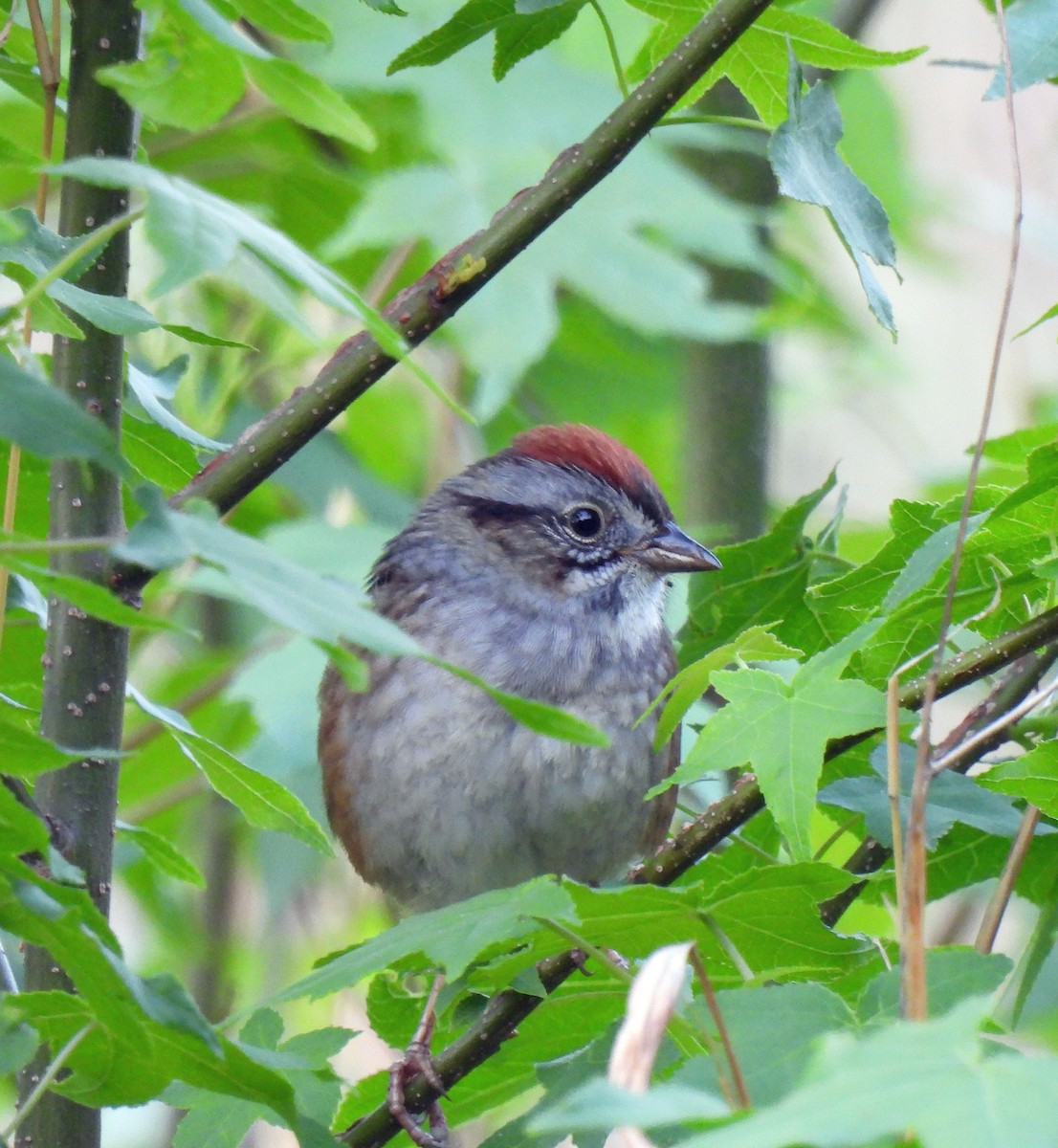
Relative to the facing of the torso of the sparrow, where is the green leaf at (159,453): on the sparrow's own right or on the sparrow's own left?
on the sparrow's own right

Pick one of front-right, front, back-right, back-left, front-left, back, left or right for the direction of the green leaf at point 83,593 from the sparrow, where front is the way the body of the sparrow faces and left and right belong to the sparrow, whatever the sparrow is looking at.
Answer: front-right

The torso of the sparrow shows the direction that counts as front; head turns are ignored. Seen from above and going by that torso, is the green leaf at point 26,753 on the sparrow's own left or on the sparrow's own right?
on the sparrow's own right

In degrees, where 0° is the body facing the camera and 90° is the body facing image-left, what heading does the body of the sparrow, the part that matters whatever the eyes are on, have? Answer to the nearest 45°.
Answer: approximately 315°
